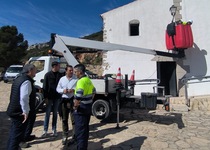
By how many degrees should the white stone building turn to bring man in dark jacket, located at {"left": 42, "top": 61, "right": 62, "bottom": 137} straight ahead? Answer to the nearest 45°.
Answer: approximately 45° to its right

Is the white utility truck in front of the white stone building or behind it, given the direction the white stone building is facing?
in front

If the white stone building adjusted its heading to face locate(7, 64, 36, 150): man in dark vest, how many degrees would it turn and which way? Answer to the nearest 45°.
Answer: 0° — it already faces them

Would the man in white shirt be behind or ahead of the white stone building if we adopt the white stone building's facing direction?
ahead
